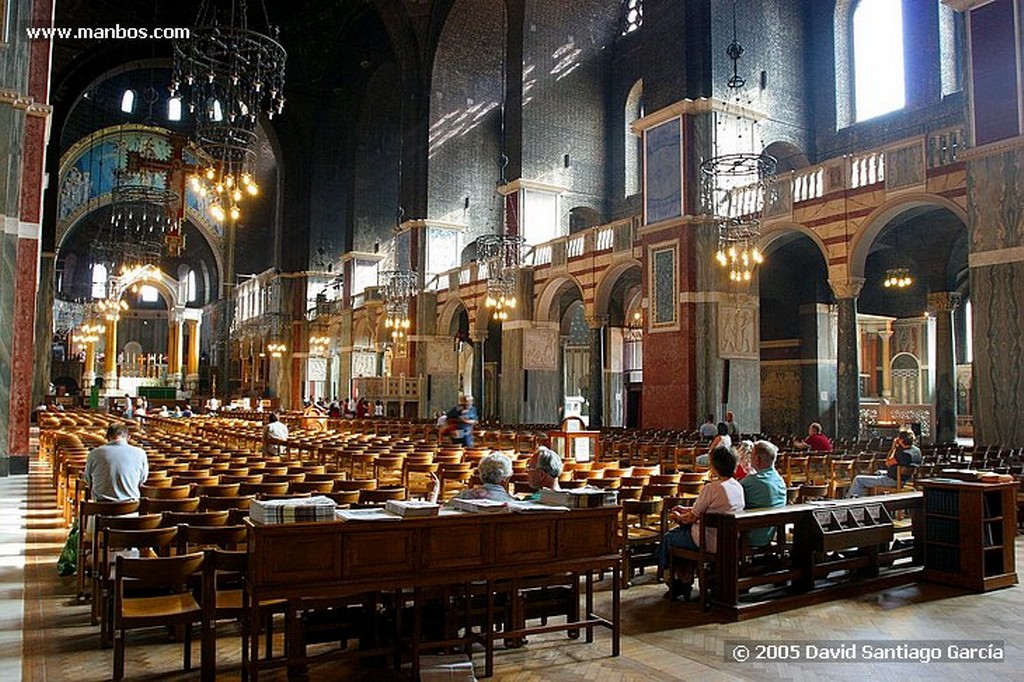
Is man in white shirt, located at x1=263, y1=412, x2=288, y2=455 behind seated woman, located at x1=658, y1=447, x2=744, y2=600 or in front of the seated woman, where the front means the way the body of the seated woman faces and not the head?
in front

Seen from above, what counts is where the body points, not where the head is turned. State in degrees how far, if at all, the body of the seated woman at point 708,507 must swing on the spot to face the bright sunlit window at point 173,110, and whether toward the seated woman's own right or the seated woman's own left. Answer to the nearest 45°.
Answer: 0° — they already face it

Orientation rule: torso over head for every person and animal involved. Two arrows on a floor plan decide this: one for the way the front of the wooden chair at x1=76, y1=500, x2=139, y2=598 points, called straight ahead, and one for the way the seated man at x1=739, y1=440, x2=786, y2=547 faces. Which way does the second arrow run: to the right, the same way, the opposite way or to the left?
the same way

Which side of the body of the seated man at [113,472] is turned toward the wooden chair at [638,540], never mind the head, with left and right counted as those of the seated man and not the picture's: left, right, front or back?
right

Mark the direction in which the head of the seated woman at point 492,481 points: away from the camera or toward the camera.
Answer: away from the camera

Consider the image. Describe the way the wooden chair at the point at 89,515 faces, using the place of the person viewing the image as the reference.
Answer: facing away from the viewer

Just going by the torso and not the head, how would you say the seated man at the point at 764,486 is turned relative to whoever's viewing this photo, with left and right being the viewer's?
facing away from the viewer and to the left of the viewer

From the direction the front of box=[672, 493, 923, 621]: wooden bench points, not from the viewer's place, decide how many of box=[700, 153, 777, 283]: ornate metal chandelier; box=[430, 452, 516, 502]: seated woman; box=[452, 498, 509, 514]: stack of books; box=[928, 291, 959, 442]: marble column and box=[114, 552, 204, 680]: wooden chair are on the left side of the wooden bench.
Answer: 3

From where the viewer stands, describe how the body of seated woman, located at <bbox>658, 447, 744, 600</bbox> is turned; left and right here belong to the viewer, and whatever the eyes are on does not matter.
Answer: facing away from the viewer and to the left of the viewer

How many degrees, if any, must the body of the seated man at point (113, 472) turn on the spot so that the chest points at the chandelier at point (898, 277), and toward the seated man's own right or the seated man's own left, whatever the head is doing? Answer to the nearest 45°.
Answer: approximately 90° to the seated man's own right

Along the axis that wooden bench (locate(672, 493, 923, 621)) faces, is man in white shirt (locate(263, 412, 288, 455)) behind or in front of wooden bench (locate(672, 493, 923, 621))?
in front

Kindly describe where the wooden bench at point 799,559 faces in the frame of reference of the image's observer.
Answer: facing away from the viewer and to the left of the viewer

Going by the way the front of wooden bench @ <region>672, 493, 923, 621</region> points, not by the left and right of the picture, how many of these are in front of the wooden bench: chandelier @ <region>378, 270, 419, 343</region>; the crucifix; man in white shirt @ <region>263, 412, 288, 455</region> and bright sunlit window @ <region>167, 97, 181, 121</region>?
4

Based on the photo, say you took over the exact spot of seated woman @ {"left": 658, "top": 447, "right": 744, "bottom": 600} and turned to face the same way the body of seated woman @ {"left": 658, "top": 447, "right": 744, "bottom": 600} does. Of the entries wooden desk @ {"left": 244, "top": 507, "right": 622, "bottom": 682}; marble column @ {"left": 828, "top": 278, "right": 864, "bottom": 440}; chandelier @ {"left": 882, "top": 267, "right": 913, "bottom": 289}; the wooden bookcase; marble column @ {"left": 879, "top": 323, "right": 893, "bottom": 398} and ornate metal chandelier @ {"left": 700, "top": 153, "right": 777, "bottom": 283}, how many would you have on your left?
1

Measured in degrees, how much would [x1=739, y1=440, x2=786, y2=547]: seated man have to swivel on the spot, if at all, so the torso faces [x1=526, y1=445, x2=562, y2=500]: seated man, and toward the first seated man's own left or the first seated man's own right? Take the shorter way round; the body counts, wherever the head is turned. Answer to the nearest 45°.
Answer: approximately 90° to the first seated man's own left

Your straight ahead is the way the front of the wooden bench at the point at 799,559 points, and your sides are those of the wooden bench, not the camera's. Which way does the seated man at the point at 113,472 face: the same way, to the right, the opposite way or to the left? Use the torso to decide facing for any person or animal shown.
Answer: the same way

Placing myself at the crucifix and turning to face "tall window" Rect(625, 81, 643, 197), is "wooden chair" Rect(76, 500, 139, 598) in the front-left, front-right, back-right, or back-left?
front-right

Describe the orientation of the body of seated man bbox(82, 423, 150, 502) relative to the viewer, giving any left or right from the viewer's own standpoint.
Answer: facing away from the viewer

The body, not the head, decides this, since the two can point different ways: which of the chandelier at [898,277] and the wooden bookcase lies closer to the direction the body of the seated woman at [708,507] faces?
the chandelier
